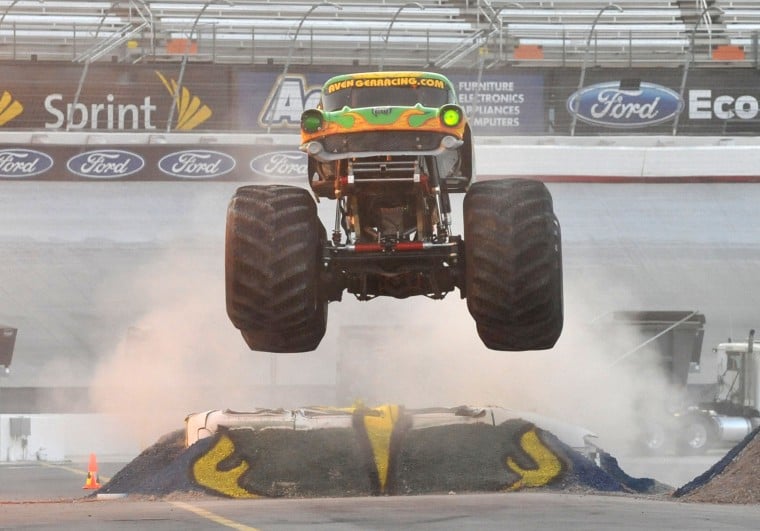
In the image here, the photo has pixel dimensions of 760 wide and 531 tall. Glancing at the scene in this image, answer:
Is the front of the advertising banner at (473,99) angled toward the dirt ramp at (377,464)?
yes

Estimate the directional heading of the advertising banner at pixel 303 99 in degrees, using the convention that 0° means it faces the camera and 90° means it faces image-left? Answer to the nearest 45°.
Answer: approximately 0°

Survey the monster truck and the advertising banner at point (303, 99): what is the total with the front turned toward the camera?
2

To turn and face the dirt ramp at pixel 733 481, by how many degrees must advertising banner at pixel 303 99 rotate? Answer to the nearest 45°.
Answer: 0° — it already faces it

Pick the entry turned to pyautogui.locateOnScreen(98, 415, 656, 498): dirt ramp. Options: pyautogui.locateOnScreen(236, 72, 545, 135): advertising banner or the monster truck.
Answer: the advertising banner

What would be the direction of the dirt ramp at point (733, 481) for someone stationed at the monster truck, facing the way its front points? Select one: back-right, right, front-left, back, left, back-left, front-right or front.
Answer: back-left

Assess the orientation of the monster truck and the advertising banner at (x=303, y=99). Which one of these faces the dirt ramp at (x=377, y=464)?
the advertising banner

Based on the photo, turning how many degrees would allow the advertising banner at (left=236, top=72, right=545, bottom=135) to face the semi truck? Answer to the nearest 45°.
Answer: approximately 45° to its left

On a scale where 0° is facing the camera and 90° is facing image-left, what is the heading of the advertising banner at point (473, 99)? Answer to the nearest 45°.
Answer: approximately 0°
